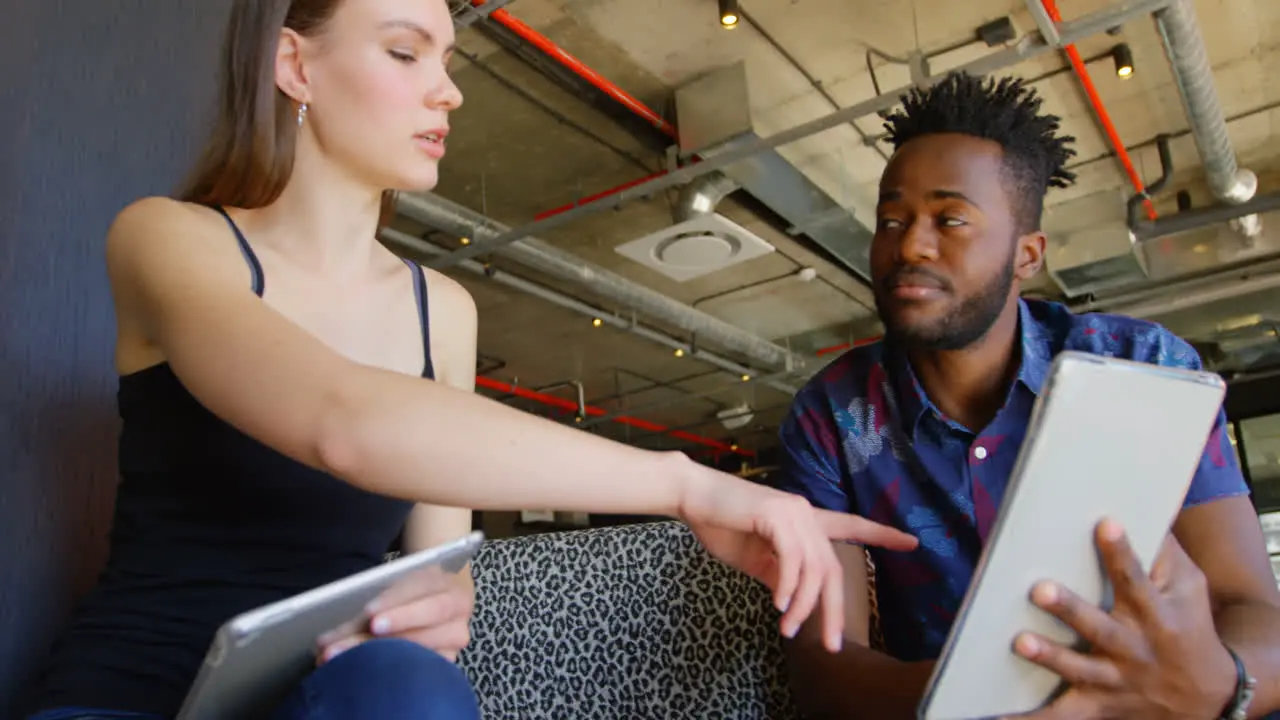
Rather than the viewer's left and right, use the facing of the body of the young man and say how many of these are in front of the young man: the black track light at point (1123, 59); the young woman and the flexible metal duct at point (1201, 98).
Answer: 1

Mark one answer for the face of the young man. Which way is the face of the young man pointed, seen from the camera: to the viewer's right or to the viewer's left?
to the viewer's left

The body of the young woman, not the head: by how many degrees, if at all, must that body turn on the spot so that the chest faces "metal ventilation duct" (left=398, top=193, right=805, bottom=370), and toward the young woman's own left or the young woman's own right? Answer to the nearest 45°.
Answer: approximately 135° to the young woman's own left

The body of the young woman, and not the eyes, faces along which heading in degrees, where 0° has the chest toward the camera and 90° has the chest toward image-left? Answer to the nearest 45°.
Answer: approximately 315°

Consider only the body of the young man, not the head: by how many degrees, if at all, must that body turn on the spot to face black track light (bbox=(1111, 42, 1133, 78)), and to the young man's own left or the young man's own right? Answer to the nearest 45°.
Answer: approximately 135° to the young man's own right

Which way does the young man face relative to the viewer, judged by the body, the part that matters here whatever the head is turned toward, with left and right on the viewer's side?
facing the viewer and to the left of the viewer

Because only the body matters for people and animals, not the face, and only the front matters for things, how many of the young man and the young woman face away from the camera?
0
